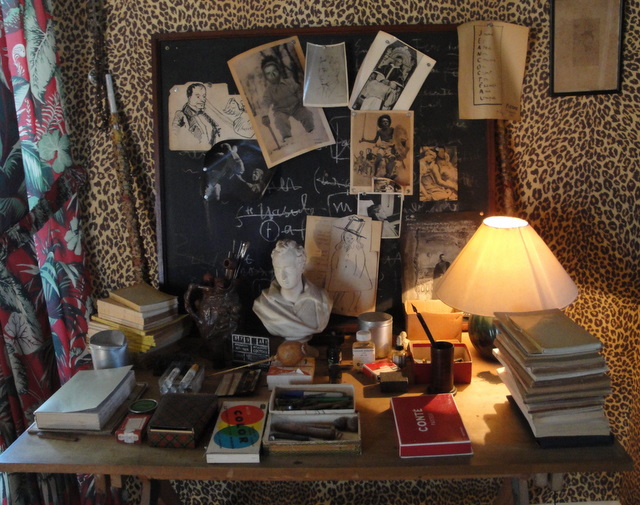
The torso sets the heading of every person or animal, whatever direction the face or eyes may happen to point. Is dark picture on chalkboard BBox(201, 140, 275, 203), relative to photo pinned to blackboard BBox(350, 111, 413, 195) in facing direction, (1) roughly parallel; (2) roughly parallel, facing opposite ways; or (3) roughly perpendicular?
roughly parallel

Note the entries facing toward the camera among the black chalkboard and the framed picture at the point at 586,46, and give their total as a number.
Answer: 2

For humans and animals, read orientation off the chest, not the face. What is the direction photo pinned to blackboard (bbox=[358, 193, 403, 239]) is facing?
toward the camera

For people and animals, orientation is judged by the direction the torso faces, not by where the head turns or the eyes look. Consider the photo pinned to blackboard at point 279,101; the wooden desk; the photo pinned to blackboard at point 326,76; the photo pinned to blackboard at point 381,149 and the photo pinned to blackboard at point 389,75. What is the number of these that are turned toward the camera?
5

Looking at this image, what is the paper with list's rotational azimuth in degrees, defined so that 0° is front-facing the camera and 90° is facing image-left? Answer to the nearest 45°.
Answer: approximately 0°

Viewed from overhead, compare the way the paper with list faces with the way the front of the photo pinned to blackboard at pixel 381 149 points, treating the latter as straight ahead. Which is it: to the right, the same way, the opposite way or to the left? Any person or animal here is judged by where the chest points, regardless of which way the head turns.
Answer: the same way

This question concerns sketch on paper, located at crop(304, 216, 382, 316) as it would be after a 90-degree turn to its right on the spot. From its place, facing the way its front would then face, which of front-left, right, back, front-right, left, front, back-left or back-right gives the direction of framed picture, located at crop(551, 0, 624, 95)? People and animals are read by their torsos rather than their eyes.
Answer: back

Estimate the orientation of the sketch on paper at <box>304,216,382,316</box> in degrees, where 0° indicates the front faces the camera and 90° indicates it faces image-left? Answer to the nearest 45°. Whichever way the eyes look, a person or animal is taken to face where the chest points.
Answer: approximately 0°

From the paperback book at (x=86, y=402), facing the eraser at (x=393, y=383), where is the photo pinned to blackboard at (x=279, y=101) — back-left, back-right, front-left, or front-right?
front-left

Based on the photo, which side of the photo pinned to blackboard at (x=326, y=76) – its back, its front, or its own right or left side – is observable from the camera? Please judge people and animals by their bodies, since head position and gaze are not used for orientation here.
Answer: front

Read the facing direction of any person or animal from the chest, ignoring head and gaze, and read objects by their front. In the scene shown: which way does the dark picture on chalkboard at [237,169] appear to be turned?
toward the camera

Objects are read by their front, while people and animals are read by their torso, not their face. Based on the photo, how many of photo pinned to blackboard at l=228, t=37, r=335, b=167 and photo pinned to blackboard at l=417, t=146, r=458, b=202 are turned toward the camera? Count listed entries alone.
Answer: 2

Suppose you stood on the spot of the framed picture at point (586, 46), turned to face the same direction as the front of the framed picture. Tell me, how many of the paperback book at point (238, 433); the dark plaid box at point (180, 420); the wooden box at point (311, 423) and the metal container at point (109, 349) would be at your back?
0

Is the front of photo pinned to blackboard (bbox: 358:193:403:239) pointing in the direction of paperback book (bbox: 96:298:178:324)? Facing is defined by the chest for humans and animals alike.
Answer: no
